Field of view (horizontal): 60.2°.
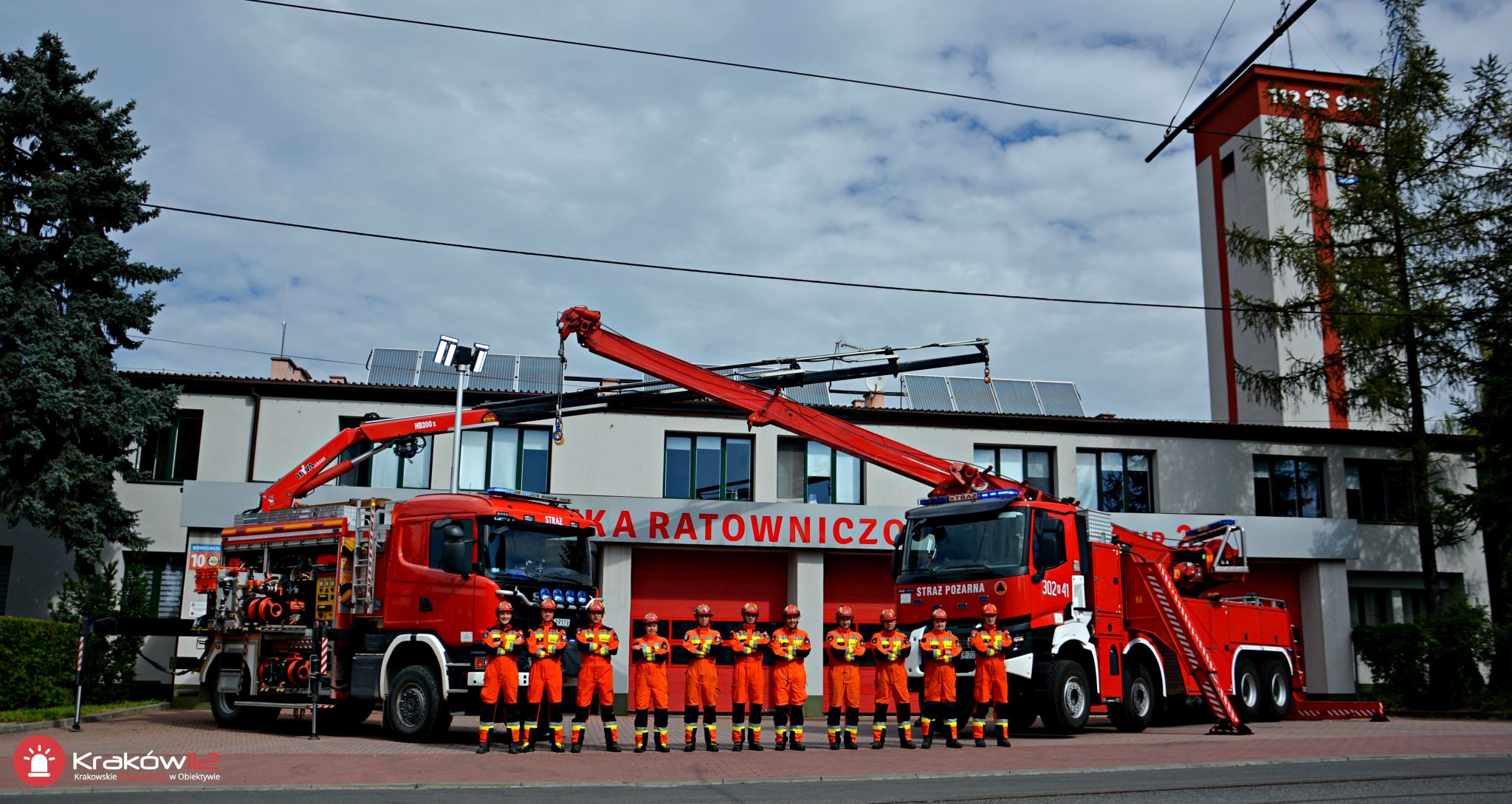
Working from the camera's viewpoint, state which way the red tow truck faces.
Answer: facing the viewer and to the left of the viewer

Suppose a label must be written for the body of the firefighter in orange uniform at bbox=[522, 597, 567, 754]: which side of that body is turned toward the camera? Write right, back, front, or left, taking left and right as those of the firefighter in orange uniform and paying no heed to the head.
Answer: front

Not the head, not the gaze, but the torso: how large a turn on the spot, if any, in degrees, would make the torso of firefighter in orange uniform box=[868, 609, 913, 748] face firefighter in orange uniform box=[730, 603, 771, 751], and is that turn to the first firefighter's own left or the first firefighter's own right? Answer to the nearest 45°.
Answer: approximately 45° to the first firefighter's own right

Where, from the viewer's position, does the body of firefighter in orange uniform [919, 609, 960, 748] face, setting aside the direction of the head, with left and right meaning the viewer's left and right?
facing the viewer

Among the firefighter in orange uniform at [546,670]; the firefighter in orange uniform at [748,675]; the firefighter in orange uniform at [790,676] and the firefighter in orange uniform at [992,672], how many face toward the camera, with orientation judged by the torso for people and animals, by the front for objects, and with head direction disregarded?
4

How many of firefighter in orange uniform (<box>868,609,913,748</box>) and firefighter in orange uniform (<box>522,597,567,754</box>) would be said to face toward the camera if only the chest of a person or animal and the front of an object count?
2

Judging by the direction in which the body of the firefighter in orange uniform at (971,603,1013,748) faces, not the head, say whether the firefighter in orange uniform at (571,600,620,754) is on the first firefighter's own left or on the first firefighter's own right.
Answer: on the first firefighter's own right

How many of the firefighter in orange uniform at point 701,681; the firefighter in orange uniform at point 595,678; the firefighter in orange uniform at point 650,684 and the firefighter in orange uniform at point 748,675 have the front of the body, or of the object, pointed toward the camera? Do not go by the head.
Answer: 4

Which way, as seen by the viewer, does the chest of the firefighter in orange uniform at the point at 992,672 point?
toward the camera

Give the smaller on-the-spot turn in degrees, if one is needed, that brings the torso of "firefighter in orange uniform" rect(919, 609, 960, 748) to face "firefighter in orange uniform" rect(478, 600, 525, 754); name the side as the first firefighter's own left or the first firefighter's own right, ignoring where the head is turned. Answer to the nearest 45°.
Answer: approximately 90° to the first firefighter's own right

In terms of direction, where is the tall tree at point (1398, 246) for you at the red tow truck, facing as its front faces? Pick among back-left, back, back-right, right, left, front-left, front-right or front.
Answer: back
